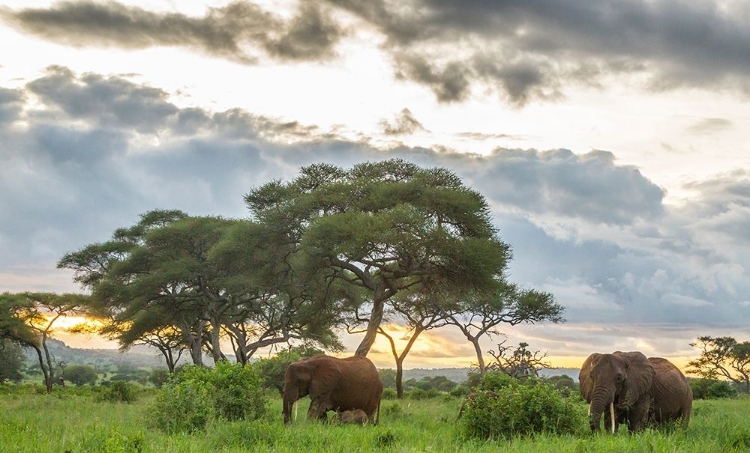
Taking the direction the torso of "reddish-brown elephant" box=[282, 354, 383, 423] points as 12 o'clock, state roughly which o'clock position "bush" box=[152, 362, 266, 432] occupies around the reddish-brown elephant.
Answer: The bush is roughly at 12 o'clock from the reddish-brown elephant.

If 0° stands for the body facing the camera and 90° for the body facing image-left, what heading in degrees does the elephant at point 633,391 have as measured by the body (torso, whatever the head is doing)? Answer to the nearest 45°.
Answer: approximately 45°

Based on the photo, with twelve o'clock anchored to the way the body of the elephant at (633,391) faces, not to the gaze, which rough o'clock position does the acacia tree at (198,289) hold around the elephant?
The acacia tree is roughly at 3 o'clock from the elephant.

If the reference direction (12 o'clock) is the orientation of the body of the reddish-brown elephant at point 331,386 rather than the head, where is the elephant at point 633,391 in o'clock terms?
The elephant is roughly at 7 o'clock from the reddish-brown elephant.

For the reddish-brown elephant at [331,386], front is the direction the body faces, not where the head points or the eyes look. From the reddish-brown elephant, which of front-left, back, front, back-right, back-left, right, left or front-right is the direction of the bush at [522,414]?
back-left

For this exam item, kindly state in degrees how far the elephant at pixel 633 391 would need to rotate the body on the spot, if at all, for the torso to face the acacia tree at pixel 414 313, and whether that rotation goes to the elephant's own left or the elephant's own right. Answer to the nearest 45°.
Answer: approximately 90° to the elephant's own right

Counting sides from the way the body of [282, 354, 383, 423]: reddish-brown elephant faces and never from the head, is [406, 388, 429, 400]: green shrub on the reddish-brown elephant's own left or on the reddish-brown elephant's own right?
on the reddish-brown elephant's own right

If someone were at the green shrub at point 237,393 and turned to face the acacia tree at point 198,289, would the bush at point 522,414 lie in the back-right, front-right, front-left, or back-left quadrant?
back-right

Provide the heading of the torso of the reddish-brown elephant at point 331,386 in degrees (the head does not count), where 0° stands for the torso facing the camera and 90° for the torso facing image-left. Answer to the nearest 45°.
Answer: approximately 90°

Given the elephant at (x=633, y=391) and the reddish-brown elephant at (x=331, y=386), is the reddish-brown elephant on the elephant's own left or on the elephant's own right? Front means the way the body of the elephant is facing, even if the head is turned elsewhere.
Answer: on the elephant's own right
